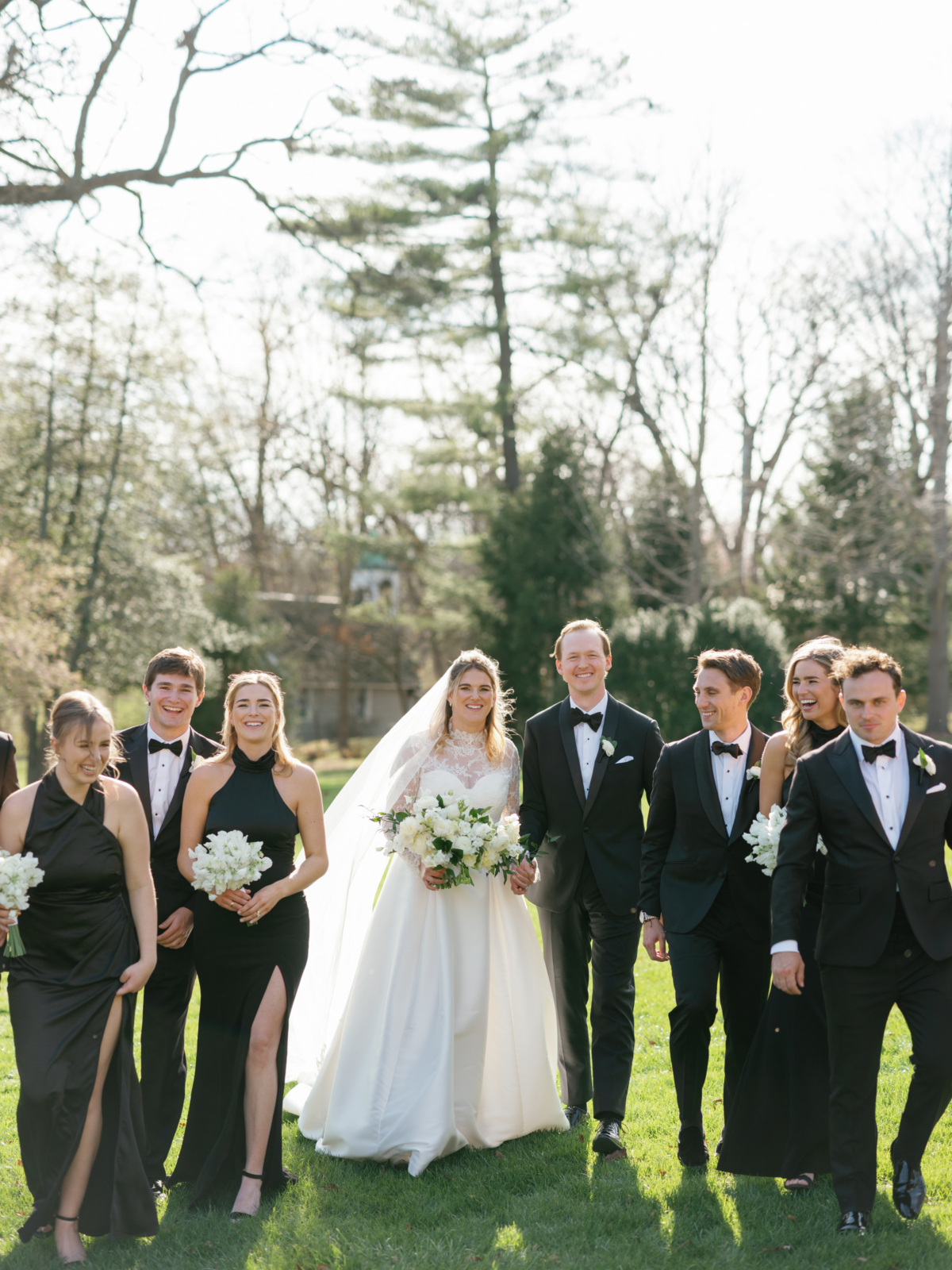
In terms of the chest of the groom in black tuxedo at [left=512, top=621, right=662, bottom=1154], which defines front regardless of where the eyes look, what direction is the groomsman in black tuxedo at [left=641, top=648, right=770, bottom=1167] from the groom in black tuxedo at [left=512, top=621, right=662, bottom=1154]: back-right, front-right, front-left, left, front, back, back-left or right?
front-left

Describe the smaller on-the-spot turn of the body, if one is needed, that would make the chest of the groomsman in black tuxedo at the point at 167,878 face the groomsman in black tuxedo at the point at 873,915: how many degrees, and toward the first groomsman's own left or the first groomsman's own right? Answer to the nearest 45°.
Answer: approximately 45° to the first groomsman's own left

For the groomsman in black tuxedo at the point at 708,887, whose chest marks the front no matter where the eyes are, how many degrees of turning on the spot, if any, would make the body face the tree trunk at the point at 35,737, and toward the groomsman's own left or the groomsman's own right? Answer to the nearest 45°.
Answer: approximately 135° to the groomsman's own right

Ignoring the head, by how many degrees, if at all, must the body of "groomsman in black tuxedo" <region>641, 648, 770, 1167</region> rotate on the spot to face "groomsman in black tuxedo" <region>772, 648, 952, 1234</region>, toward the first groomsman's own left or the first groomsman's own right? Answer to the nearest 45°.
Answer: approximately 45° to the first groomsman's own left

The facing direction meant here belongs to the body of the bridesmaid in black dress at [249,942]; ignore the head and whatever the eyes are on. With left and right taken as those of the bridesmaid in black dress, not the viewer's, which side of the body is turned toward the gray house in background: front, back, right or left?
back

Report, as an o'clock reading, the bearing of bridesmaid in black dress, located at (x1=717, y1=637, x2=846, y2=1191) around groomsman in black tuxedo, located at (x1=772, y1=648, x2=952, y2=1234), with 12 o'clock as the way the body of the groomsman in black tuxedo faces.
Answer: The bridesmaid in black dress is roughly at 5 o'clock from the groomsman in black tuxedo.

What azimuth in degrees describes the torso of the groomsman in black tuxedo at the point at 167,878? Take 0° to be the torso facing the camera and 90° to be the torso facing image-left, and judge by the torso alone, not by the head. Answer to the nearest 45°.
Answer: approximately 0°

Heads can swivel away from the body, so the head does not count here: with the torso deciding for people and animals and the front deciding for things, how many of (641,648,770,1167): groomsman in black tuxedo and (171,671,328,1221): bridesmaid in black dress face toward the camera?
2
